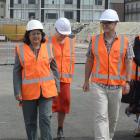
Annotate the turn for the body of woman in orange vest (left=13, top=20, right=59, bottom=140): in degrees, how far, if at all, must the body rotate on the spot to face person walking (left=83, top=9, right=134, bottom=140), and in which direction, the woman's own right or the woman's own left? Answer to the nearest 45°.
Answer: approximately 90° to the woman's own left

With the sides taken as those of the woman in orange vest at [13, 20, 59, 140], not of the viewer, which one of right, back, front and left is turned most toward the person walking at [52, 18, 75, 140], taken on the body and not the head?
back

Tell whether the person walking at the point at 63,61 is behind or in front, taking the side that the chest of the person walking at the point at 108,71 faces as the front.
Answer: behind

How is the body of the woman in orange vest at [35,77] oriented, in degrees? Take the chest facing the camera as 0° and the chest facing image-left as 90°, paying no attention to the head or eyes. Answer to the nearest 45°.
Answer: approximately 0°

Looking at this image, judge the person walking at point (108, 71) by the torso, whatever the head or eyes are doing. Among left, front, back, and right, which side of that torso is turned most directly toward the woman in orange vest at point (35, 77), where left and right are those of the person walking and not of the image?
right

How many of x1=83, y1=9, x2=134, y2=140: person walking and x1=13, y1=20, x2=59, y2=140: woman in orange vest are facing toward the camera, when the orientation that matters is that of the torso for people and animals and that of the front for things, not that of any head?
2

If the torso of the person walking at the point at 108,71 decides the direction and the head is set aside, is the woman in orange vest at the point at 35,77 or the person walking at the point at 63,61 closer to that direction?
the woman in orange vest
